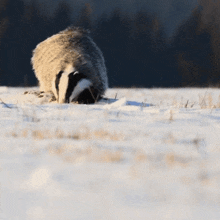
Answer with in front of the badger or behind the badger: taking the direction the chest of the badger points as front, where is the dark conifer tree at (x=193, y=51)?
behind

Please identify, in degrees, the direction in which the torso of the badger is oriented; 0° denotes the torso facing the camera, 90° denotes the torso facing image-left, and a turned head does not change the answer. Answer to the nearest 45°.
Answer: approximately 0°
